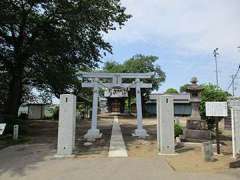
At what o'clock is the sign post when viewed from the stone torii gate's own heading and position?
The sign post is roughly at 11 o'clock from the stone torii gate.

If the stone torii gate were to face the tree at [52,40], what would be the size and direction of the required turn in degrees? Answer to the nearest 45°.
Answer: approximately 135° to its right

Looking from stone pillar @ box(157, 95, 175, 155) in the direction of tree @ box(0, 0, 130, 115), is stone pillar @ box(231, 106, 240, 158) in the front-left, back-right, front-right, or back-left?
back-right

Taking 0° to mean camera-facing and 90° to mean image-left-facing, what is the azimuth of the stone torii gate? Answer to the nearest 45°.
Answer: approximately 0°

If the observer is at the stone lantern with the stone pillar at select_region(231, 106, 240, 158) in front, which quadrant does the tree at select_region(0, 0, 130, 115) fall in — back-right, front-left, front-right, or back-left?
back-right

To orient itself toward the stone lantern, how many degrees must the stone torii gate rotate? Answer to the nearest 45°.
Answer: approximately 45° to its left

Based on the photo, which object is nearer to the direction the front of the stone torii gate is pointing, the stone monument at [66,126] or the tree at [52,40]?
the stone monument

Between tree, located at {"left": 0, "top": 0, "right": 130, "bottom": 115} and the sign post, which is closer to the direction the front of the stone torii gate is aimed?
the sign post
